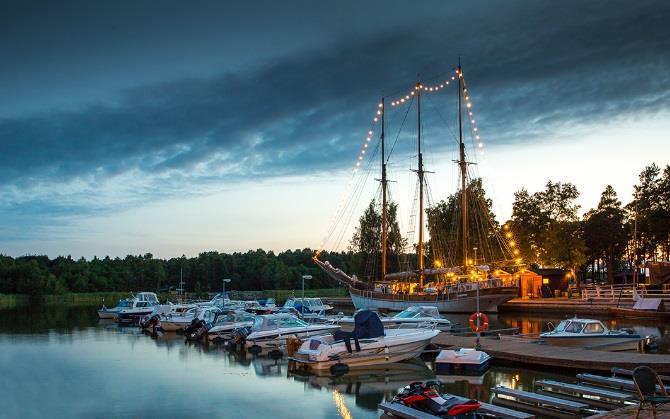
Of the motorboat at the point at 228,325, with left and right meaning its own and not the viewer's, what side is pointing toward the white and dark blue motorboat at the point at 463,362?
right

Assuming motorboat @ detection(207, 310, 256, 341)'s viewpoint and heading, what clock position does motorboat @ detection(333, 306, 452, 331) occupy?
motorboat @ detection(333, 306, 452, 331) is roughly at 2 o'clock from motorboat @ detection(207, 310, 256, 341).

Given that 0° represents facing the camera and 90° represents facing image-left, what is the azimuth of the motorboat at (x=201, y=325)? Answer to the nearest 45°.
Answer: approximately 225°

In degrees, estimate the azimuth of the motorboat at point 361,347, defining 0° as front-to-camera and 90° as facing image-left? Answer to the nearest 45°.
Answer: approximately 225°

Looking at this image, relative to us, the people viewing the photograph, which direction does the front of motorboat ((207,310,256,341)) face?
facing away from the viewer and to the right of the viewer
